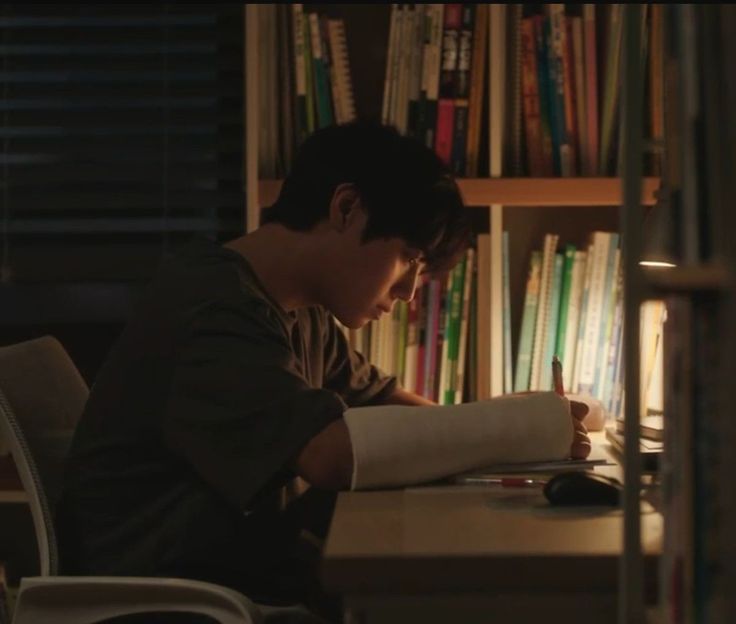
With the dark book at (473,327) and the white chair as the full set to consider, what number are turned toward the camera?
1

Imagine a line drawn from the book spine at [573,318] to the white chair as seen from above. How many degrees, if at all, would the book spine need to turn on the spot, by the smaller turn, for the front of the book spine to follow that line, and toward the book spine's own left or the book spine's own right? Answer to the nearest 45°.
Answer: approximately 45° to the book spine's own right

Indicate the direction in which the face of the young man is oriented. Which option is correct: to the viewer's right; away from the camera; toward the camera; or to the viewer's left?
to the viewer's right

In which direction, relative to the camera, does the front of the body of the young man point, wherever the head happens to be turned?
to the viewer's right

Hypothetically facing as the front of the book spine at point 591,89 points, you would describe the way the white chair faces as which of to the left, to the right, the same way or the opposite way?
to the left

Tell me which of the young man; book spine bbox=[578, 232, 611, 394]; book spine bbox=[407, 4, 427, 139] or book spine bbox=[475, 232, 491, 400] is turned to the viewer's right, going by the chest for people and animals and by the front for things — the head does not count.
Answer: the young man

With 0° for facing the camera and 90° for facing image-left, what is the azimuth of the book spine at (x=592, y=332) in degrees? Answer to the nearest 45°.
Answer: approximately 0°
